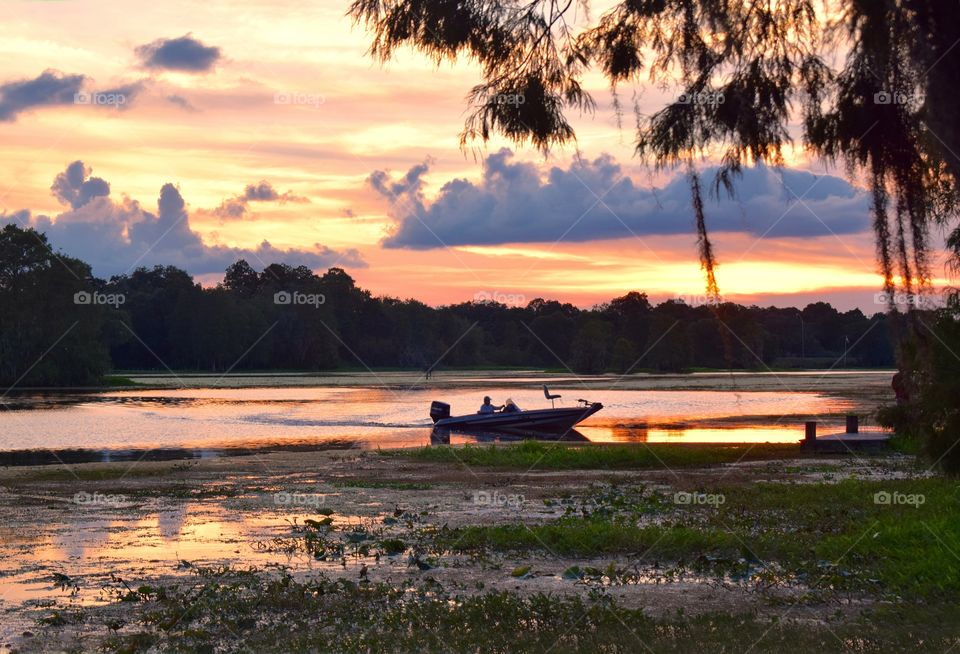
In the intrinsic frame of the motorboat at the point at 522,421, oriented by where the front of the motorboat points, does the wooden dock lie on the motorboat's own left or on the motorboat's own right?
on the motorboat's own right

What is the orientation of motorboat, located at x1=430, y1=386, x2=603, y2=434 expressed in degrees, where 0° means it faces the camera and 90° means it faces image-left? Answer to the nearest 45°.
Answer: approximately 270°
